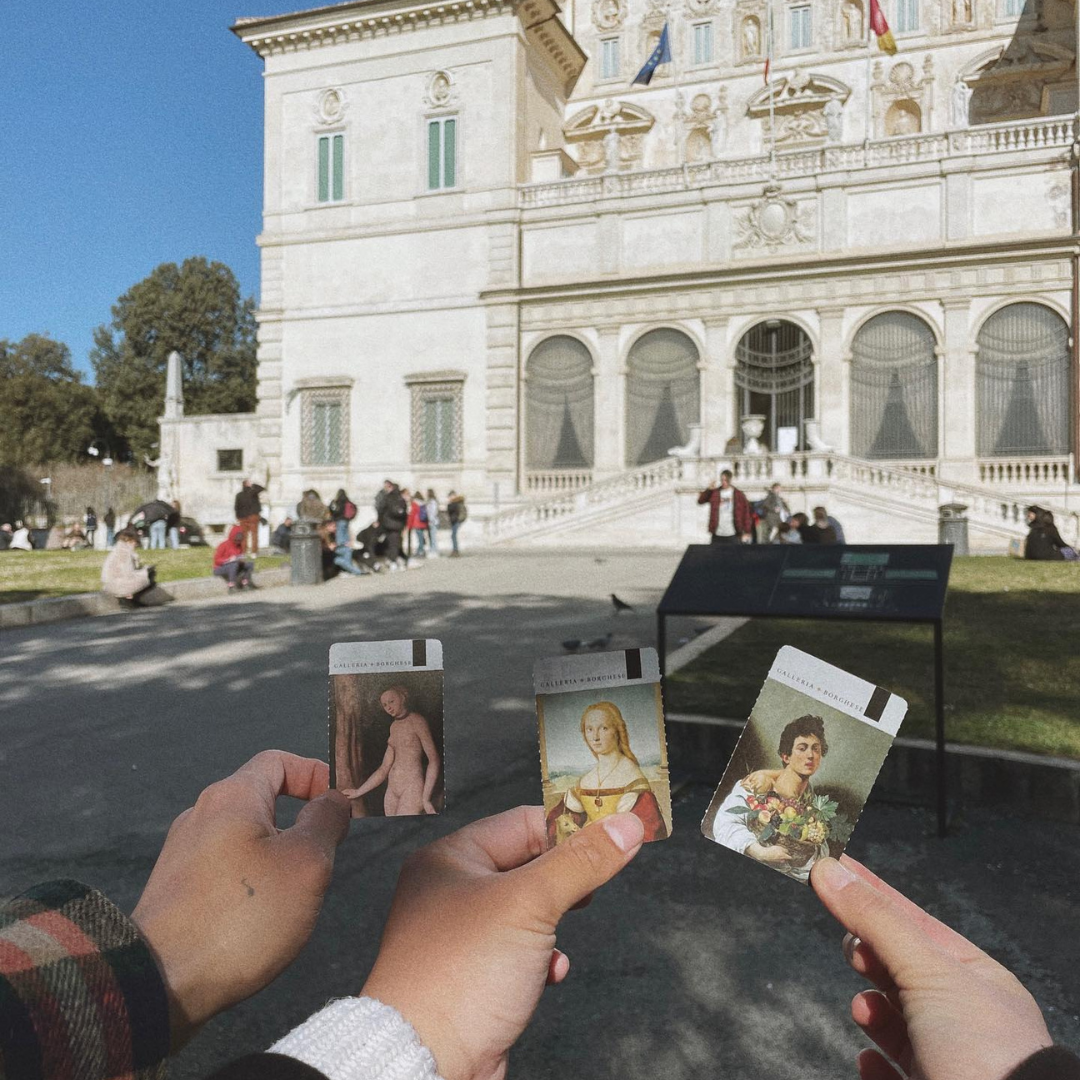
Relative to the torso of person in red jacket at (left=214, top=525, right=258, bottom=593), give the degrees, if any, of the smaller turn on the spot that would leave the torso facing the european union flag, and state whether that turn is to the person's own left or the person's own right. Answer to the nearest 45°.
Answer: approximately 90° to the person's own left

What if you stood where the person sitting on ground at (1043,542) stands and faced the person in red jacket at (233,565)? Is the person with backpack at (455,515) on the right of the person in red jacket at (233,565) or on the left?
right

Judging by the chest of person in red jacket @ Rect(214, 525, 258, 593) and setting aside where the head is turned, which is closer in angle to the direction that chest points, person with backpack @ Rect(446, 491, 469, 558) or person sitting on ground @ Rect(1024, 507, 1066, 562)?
the person sitting on ground

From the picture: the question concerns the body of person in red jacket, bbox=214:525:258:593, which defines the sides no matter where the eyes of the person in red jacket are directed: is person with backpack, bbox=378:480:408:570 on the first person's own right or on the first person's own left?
on the first person's own left

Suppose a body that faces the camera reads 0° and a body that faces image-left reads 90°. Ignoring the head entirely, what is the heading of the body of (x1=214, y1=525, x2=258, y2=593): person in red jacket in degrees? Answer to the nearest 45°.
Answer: approximately 315°

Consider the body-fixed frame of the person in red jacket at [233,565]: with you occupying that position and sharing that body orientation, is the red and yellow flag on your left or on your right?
on your left

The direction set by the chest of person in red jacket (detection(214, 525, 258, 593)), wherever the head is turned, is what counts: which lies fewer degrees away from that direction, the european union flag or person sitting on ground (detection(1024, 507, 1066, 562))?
the person sitting on ground

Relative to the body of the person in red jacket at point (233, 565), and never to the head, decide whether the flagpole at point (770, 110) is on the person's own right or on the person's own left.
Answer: on the person's own left

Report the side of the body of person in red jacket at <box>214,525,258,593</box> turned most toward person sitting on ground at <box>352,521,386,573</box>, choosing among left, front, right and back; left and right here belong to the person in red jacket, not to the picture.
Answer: left
